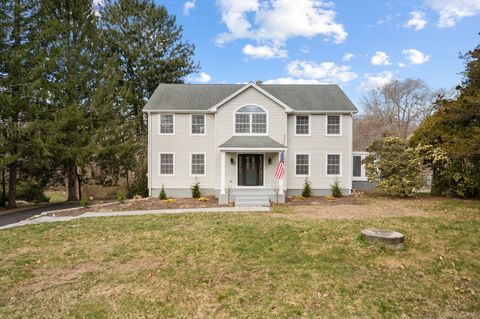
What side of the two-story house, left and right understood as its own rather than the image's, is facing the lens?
front

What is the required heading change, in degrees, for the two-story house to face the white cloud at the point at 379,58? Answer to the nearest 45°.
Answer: approximately 135° to its left

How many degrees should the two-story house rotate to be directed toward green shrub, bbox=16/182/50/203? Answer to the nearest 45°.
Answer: approximately 90° to its right

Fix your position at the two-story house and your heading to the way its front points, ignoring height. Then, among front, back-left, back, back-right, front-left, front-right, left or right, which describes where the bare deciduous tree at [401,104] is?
back-left

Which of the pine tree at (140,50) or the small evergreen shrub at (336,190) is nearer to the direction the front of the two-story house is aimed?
the small evergreen shrub

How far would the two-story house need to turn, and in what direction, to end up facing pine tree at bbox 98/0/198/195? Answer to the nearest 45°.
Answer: approximately 135° to its right

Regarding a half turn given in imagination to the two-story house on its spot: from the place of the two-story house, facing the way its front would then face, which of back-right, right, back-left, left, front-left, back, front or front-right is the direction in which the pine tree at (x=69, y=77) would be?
left

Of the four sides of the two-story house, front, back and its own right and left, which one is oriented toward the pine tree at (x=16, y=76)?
right

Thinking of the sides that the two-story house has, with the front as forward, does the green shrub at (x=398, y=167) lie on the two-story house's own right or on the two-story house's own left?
on the two-story house's own left

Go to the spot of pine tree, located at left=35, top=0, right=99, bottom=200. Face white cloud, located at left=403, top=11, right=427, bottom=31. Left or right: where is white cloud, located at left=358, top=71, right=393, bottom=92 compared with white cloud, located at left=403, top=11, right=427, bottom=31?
left

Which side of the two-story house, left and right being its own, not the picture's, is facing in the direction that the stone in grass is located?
front

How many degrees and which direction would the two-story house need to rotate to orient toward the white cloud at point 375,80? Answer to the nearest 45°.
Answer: approximately 135° to its left

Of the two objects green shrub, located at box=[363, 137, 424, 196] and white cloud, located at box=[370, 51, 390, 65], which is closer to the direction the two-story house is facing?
the green shrub

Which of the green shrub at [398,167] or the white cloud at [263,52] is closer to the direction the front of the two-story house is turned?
the green shrub

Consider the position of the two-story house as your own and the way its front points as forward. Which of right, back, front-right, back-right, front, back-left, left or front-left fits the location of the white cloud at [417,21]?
left
